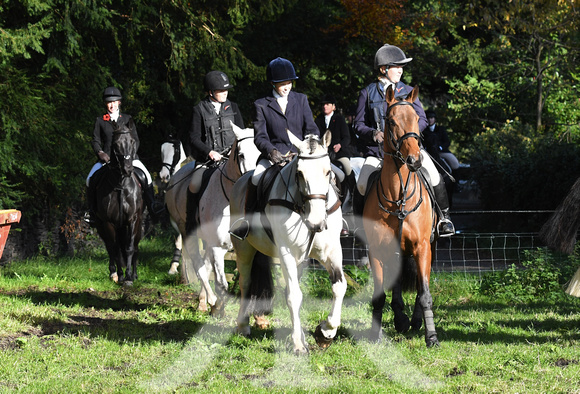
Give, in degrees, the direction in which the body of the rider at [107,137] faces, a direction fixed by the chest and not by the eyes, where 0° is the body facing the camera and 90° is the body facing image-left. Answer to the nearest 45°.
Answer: approximately 0°

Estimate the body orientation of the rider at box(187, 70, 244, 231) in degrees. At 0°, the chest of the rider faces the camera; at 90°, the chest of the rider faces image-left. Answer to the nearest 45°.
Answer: approximately 315°

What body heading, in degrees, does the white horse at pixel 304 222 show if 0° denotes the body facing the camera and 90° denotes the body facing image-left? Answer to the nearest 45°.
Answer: approximately 315°

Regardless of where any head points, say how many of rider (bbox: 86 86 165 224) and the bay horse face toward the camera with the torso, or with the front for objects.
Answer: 2

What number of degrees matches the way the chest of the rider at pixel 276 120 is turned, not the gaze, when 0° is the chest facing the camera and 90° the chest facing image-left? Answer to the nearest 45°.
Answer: approximately 315°

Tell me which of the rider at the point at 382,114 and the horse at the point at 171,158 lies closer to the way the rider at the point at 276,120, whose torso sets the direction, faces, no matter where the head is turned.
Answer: the rider
